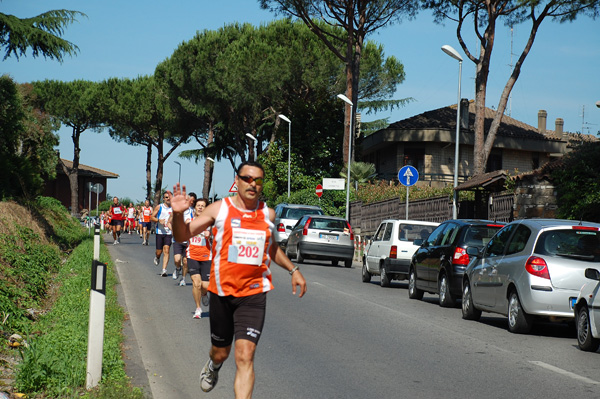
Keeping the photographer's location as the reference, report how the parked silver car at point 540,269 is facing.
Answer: facing away from the viewer and to the left of the viewer

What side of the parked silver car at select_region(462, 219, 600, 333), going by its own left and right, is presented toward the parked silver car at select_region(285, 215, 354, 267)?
front

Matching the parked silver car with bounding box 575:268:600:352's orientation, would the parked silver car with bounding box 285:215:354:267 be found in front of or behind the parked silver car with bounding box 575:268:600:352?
in front

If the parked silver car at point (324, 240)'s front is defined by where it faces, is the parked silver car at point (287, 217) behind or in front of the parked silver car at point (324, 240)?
in front

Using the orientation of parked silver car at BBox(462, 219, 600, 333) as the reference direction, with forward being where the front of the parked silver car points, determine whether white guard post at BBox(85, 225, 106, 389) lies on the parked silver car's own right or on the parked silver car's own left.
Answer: on the parked silver car's own left

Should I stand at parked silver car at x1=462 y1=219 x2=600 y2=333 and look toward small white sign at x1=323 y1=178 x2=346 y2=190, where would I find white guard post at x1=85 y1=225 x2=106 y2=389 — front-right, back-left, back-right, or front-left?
back-left

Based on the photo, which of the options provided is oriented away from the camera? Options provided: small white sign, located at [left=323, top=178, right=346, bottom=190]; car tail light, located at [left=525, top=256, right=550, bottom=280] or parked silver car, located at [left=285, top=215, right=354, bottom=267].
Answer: the parked silver car

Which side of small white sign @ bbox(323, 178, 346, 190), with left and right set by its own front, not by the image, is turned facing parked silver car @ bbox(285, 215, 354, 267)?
front

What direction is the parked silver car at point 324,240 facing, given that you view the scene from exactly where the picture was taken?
facing away from the viewer

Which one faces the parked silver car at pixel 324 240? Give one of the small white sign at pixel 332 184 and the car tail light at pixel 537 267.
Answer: the small white sign
